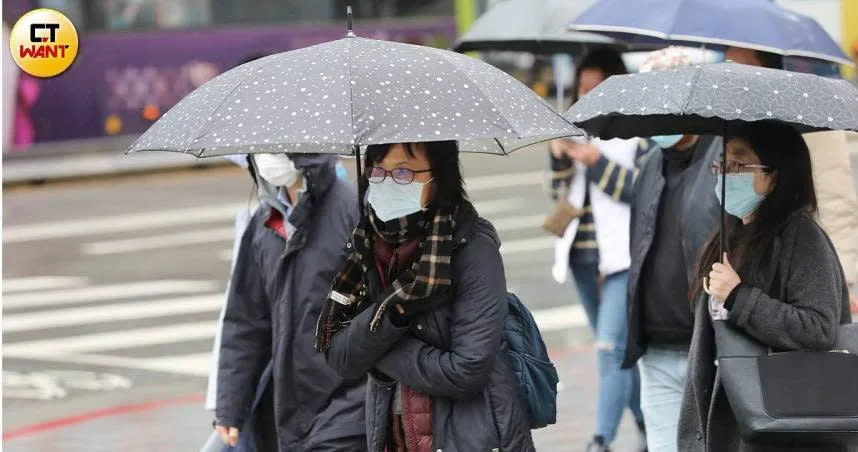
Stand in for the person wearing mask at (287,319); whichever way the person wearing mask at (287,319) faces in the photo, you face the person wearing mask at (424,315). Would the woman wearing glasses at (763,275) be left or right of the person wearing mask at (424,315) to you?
left

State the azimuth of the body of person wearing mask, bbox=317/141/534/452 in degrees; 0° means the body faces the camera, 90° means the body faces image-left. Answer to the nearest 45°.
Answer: approximately 45°

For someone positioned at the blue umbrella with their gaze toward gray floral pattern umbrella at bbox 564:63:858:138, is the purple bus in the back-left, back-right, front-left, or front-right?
back-right

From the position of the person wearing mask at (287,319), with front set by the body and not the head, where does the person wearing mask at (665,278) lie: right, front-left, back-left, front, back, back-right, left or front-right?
back-left

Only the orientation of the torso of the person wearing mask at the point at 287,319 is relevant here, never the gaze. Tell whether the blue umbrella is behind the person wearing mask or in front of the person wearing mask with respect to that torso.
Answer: behind

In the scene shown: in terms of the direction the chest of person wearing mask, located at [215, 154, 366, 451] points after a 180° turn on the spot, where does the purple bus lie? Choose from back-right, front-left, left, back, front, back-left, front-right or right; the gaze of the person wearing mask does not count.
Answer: front-left

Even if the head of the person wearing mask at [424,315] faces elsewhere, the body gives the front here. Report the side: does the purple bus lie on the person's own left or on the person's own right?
on the person's own right
